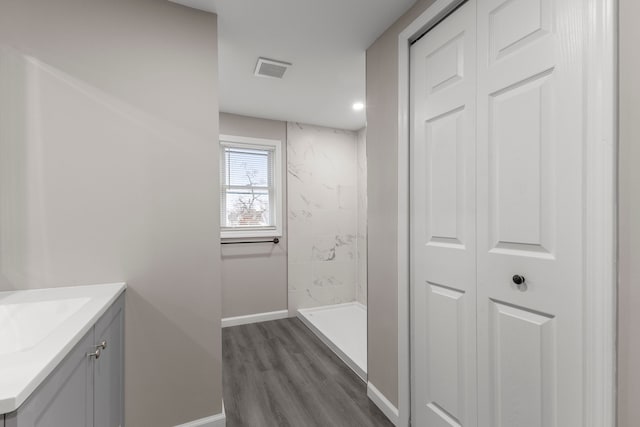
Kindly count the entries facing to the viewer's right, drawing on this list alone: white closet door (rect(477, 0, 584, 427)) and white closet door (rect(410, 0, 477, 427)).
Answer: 0

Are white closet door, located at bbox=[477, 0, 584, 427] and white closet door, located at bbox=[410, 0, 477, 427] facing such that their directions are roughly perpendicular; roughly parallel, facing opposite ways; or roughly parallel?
roughly parallel

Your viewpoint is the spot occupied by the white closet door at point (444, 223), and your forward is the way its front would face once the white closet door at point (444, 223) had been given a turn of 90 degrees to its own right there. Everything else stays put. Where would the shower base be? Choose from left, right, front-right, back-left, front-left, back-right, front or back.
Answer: front

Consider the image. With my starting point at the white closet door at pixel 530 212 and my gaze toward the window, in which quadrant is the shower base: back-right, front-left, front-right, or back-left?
front-right

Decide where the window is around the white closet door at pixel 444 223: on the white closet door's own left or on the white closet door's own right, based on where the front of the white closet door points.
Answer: on the white closet door's own right

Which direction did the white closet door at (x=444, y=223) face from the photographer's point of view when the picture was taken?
facing the viewer and to the left of the viewer

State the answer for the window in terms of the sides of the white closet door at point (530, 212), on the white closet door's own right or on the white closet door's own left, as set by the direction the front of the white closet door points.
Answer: on the white closet door's own right

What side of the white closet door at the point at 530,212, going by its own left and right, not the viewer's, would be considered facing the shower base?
right
